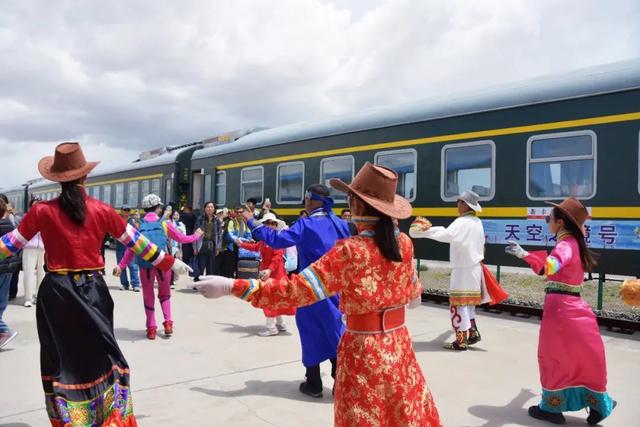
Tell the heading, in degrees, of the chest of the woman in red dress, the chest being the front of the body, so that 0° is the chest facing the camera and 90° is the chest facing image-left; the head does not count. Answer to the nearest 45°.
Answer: approximately 135°

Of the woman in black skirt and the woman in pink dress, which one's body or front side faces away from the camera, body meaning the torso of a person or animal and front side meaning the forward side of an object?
the woman in black skirt

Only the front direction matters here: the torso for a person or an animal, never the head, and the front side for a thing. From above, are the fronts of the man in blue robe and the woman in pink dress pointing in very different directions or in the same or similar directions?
same or similar directions

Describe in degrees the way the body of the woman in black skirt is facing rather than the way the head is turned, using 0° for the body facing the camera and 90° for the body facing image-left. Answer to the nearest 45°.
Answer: approximately 180°

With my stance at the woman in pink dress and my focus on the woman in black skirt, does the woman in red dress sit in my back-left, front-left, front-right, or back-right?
front-left

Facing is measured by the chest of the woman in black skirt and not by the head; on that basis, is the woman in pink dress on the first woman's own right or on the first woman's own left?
on the first woman's own right

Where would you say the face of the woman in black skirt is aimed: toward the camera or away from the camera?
away from the camera

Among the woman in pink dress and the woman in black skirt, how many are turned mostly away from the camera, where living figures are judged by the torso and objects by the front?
1

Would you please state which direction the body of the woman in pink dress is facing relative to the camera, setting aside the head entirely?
to the viewer's left

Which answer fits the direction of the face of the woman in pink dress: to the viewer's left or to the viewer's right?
to the viewer's left

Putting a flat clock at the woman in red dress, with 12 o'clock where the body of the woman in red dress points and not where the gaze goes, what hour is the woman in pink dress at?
The woman in pink dress is roughly at 3 o'clock from the woman in red dress.
